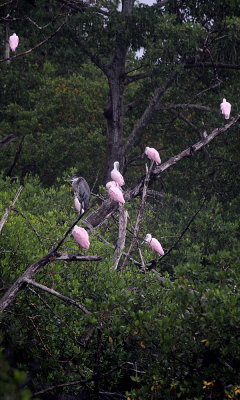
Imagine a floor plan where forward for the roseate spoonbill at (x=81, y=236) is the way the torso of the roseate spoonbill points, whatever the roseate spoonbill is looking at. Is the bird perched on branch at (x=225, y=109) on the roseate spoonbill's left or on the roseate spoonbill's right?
on the roseate spoonbill's right

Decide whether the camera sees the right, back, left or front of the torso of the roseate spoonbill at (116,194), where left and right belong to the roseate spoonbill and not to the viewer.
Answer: left

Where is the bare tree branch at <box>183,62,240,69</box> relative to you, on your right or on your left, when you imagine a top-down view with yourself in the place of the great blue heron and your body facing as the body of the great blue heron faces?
on your right

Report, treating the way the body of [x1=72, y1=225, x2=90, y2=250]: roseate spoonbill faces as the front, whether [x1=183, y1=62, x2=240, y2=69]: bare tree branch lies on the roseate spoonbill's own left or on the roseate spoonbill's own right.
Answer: on the roseate spoonbill's own right

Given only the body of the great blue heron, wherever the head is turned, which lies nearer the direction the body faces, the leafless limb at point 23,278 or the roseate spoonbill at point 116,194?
the leafless limb

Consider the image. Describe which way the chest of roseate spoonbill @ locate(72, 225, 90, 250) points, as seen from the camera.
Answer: to the viewer's left

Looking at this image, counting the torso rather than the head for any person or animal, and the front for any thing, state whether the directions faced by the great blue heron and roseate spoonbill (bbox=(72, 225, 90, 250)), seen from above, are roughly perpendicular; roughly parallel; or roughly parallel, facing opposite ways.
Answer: roughly parallel

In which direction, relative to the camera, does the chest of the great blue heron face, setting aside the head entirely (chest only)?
to the viewer's left
